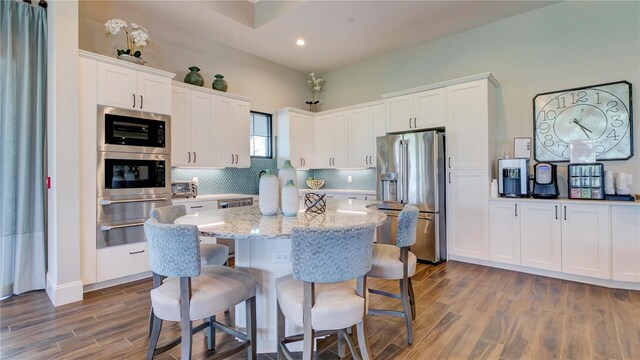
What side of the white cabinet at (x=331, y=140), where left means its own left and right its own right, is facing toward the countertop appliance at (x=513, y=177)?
left

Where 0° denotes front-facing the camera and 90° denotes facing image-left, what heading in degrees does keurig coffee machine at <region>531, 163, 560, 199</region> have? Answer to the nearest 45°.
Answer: approximately 0°

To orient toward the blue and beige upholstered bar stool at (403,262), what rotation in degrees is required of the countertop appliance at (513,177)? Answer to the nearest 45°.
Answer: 0° — it already faces it

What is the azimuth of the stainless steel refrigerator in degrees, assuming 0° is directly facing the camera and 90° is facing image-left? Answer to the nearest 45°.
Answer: approximately 45°

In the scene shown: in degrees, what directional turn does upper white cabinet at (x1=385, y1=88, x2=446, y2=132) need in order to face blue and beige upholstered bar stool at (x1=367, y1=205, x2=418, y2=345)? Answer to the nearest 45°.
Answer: approximately 45° to its left

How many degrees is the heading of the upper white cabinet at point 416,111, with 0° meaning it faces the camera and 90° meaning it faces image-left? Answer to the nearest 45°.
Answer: approximately 45°

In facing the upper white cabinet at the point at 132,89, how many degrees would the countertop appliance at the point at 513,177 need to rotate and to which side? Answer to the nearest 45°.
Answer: approximately 45° to its right

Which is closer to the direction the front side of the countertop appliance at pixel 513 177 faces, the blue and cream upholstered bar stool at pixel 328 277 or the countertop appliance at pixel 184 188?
the blue and cream upholstered bar stool

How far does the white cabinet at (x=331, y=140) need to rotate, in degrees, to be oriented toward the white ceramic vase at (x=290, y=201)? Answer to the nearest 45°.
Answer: approximately 45° to its left

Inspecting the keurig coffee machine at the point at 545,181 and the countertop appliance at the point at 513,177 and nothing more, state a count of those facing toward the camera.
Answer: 2

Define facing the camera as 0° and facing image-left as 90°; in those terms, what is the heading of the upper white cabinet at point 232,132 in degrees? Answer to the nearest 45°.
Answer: approximately 315°

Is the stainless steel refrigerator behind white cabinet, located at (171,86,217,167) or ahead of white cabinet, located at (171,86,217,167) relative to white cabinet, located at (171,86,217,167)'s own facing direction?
ahead
